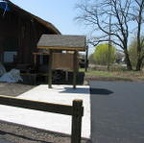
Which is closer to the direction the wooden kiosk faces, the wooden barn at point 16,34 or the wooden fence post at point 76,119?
the wooden fence post

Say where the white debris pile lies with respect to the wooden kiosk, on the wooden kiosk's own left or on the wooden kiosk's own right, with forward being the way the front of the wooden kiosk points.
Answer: on the wooden kiosk's own right

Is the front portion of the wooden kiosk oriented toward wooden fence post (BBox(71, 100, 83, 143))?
yes

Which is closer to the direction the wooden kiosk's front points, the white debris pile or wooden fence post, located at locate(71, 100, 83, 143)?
the wooden fence post

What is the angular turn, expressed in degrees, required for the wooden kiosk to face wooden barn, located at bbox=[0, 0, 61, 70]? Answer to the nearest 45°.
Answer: approximately 135° to its right

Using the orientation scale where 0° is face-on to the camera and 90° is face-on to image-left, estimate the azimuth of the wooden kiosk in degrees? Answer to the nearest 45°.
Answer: approximately 0°
